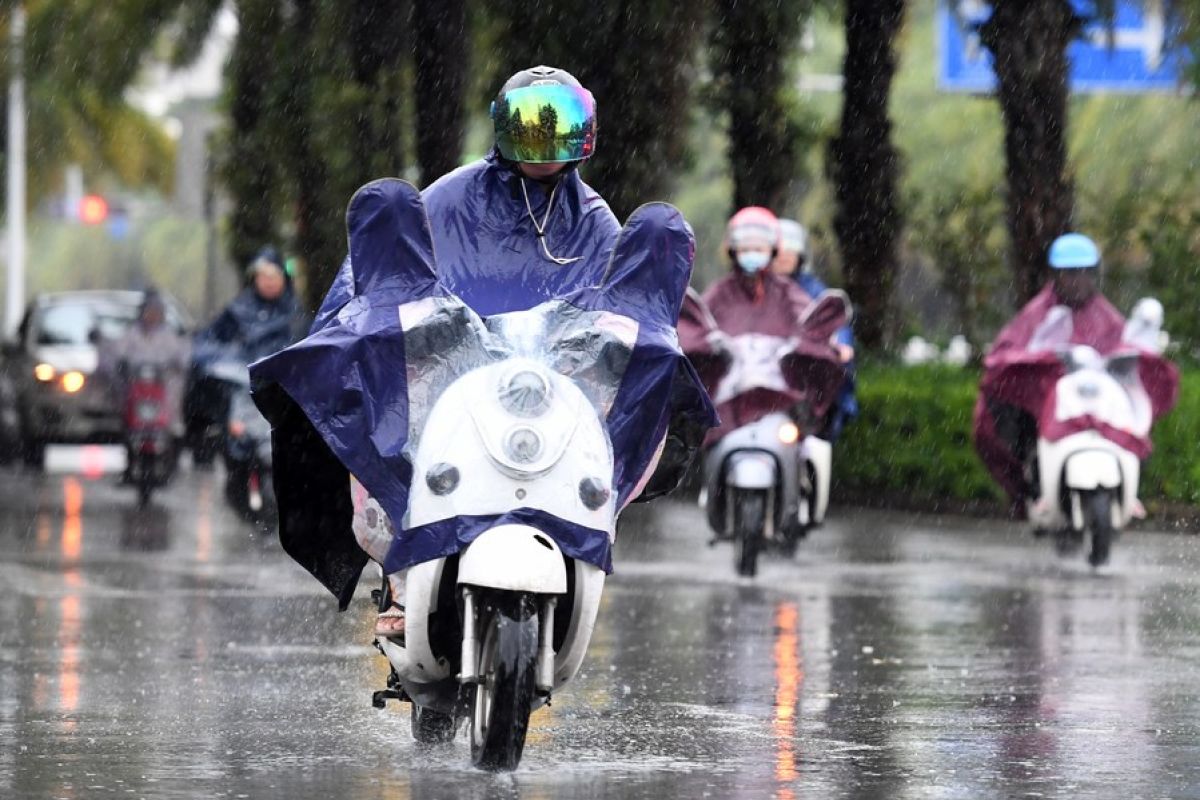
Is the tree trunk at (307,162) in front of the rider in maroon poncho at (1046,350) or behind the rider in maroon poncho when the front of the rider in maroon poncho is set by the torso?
behind

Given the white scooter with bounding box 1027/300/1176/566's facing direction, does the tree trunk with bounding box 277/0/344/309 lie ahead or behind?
behind

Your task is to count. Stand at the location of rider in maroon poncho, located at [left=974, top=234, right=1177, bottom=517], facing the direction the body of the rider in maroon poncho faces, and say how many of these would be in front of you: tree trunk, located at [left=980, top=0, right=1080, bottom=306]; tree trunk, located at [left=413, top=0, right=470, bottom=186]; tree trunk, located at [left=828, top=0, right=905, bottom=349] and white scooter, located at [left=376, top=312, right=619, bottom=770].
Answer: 1

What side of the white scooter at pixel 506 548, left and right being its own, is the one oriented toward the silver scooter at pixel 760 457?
back

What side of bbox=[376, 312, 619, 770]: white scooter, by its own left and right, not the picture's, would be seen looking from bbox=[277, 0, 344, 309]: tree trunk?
back

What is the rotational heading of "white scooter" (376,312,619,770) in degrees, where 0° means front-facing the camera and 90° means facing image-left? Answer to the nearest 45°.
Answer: approximately 0°

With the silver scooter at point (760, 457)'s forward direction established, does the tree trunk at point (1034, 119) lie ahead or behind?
behind

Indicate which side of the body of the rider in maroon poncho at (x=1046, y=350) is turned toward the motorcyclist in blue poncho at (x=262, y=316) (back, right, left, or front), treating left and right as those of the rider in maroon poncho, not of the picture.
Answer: right

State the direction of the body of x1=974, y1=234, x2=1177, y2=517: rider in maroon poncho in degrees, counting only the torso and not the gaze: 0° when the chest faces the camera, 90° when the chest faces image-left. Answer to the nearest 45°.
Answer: approximately 0°

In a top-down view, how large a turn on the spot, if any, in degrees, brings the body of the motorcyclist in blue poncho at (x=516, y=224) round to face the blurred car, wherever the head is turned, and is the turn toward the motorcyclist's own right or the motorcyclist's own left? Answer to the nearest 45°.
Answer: approximately 180°

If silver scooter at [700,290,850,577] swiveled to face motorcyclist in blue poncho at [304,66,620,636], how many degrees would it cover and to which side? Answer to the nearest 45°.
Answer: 0° — it already faces them
